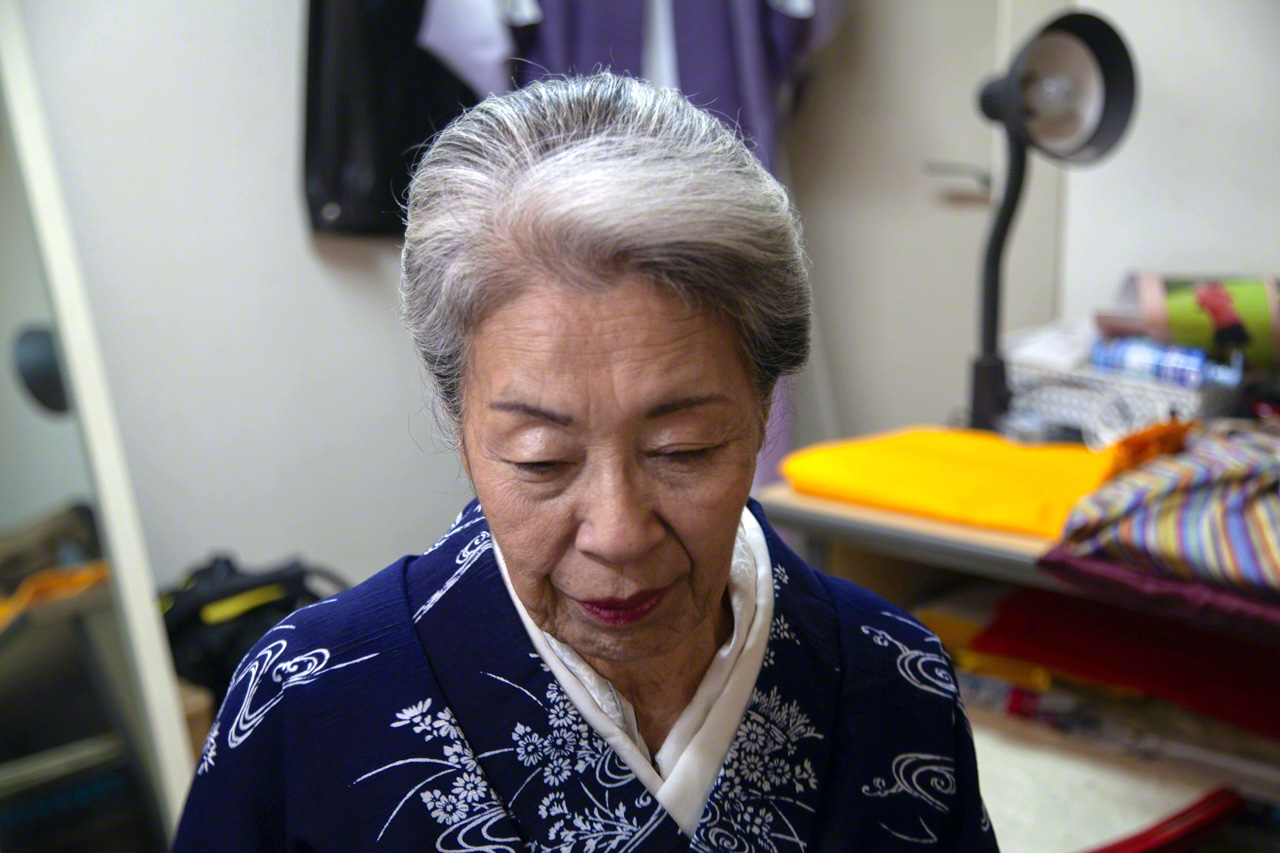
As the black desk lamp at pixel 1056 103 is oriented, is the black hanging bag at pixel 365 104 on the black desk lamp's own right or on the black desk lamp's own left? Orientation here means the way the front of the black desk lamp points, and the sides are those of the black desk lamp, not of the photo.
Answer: on the black desk lamp's own right

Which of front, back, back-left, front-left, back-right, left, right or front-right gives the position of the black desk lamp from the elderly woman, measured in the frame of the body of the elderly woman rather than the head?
back-left

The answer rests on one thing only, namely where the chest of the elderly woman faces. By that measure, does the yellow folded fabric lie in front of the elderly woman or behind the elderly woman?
behind

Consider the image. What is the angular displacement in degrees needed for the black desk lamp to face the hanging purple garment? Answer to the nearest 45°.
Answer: approximately 135° to its right

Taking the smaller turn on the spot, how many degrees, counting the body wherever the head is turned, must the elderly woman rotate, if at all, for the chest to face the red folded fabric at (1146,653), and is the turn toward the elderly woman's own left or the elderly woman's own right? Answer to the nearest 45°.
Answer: approximately 135° to the elderly woman's own left

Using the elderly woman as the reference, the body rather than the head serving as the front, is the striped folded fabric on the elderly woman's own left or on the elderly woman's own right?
on the elderly woman's own left

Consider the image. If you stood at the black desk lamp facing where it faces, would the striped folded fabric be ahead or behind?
ahead

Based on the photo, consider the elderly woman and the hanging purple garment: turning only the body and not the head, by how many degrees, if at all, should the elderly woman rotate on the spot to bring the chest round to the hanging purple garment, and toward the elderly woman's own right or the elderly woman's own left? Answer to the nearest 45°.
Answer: approximately 180°

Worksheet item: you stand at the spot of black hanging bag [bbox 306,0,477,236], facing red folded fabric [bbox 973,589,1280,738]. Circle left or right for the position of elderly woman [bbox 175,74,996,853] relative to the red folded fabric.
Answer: right

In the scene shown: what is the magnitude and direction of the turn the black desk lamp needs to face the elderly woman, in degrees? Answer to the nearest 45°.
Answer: approximately 45° to its right
